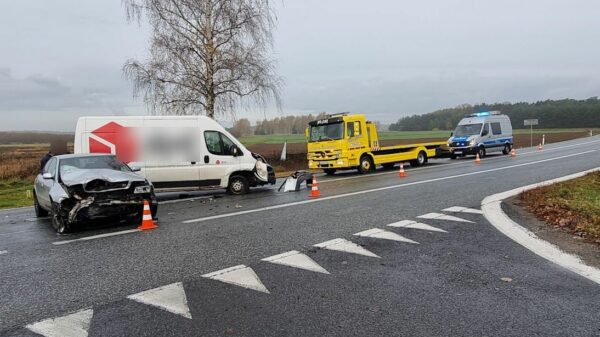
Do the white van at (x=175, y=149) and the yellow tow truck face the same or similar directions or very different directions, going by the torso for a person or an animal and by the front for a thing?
very different directions

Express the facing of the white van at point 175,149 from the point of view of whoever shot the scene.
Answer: facing to the right of the viewer

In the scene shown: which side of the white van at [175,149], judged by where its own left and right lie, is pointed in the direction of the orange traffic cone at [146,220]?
right

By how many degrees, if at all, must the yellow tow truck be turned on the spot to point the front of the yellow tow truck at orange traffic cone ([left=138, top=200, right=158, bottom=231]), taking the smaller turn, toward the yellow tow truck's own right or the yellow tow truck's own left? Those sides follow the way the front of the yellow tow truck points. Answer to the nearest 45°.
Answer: approximately 45° to the yellow tow truck's own left

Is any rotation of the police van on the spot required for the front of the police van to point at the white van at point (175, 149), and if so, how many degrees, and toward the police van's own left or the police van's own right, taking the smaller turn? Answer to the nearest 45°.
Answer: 0° — it already faces it

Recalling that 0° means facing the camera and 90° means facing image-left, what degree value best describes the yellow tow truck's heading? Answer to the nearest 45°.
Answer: approximately 45°

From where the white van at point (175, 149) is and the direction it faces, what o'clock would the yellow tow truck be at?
The yellow tow truck is roughly at 11 o'clock from the white van.

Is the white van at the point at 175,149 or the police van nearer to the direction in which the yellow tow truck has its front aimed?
the white van

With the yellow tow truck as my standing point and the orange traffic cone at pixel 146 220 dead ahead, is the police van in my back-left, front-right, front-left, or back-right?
back-left

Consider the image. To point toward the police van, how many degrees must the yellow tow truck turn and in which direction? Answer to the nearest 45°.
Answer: approximately 180°
